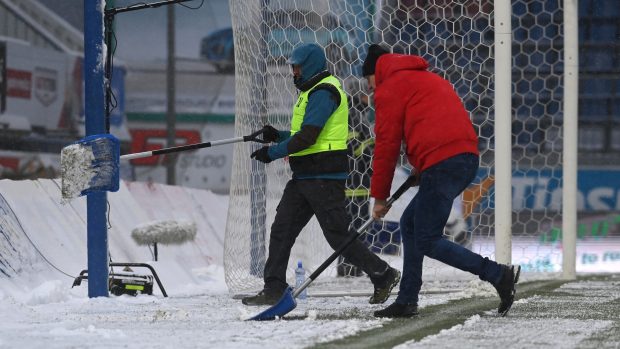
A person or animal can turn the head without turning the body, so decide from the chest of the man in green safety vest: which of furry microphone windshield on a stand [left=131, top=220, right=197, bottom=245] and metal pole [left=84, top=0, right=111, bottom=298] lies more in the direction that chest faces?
the metal pole

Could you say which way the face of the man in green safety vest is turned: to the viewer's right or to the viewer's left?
to the viewer's left

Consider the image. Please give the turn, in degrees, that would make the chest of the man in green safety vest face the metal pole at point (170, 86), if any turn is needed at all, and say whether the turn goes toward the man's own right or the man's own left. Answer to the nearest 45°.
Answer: approximately 90° to the man's own right

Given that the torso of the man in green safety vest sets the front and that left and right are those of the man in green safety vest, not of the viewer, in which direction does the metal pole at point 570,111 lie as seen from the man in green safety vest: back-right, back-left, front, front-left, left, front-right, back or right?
back-right

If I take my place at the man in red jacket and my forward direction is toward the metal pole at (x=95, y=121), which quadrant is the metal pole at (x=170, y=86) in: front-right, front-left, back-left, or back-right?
front-right

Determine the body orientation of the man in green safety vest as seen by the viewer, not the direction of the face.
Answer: to the viewer's left

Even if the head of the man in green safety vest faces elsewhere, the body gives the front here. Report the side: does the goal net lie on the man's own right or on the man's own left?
on the man's own right

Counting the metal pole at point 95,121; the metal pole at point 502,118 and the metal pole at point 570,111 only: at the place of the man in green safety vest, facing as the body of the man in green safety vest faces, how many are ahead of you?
1

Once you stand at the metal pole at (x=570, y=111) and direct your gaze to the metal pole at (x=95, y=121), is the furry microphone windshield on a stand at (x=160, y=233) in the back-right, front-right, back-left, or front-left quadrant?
front-right
